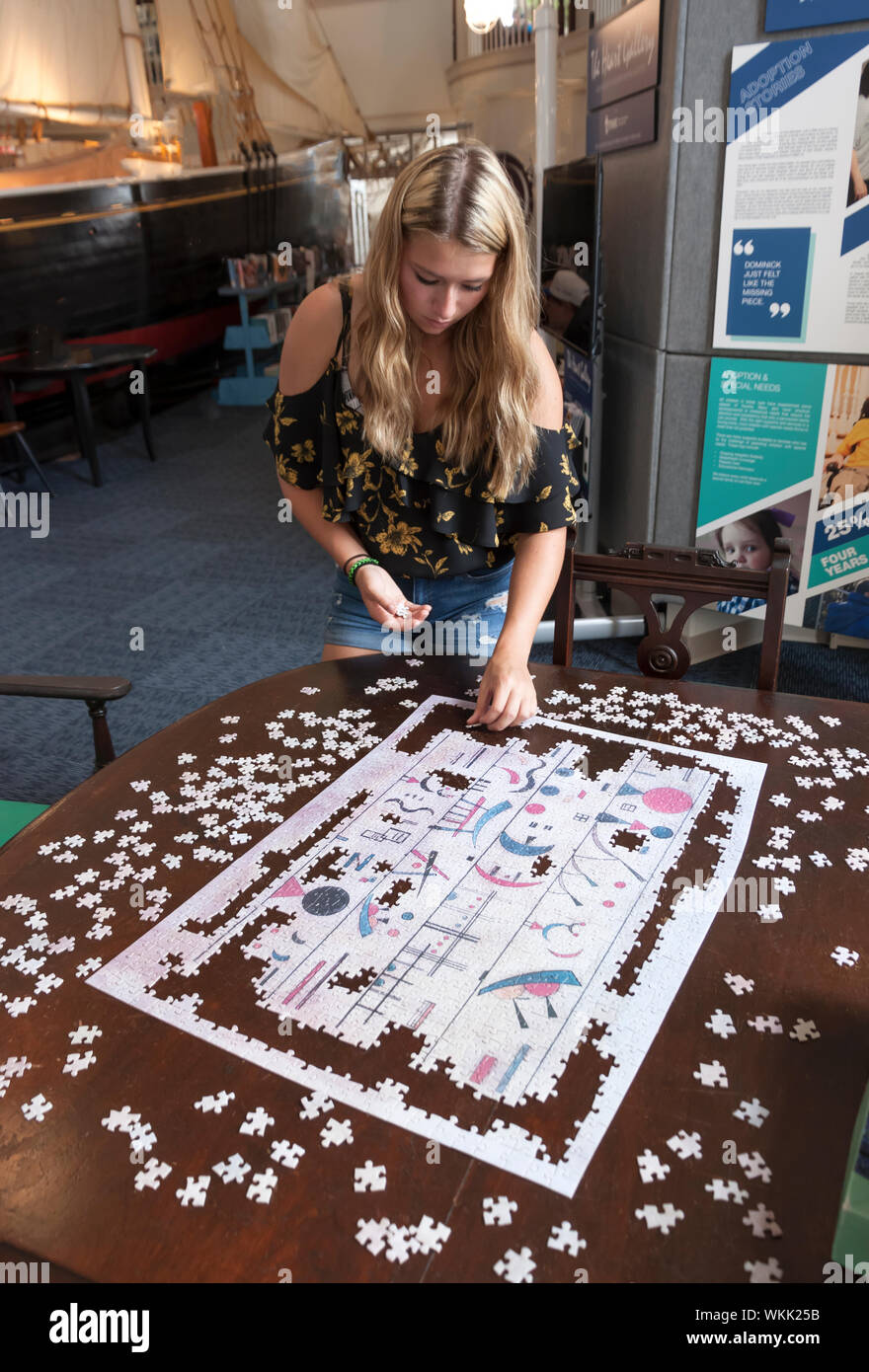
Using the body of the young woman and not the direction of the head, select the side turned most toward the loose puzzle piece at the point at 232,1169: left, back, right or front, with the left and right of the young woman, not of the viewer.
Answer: front

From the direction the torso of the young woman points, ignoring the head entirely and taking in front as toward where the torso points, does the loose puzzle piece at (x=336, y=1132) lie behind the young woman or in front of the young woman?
in front

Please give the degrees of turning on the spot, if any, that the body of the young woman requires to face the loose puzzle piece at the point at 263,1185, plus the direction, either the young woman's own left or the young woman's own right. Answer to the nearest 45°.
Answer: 0° — they already face it

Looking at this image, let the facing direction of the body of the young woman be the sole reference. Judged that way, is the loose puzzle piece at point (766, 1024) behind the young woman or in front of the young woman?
in front

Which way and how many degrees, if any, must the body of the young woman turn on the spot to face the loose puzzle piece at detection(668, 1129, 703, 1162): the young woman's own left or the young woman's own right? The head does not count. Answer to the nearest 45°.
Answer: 0° — they already face it

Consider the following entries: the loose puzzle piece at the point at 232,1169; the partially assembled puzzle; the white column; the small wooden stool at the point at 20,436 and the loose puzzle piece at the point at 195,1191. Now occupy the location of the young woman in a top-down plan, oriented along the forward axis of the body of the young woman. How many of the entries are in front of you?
3

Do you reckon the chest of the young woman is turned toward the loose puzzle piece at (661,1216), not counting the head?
yes

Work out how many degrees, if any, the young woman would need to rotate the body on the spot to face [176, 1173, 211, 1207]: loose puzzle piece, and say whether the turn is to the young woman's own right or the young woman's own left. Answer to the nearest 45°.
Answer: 0° — they already face it

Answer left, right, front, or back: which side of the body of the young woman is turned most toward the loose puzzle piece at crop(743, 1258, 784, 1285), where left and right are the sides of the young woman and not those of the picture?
front

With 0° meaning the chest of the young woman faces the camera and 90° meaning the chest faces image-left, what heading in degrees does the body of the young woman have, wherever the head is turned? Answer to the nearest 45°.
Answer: approximately 0°

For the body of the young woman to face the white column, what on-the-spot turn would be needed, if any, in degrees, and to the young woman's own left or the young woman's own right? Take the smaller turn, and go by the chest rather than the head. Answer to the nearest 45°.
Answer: approximately 180°

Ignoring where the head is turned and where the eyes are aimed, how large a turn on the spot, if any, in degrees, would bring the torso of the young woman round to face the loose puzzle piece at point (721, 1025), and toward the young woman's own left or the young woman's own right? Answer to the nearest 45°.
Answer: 0° — they already face it

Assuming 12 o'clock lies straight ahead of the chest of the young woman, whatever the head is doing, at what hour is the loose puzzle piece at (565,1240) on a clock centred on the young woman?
The loose puzzle piece is roughly at 12 o'clock from the young woman.
